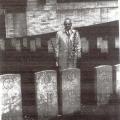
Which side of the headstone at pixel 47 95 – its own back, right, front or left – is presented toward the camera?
front

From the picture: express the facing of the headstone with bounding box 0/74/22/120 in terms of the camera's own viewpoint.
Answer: facing the viewer

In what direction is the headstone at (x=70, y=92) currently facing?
toward the camera
